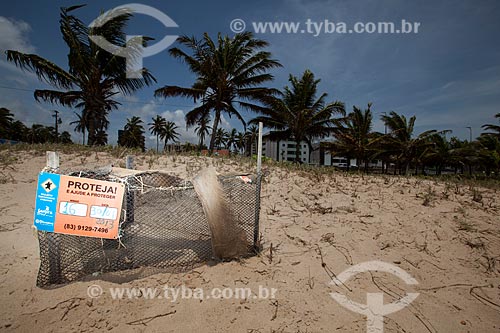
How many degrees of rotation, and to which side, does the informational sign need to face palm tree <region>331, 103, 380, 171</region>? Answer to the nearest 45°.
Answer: approximately 135° to its left

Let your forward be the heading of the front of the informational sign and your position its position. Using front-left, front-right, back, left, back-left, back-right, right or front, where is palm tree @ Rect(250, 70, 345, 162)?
back-left

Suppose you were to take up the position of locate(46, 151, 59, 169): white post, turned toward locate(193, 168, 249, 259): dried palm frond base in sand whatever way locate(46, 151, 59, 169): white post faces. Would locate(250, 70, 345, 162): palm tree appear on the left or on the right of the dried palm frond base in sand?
left

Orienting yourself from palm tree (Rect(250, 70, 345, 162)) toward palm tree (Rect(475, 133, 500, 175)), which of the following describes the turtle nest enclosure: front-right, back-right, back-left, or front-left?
back-right

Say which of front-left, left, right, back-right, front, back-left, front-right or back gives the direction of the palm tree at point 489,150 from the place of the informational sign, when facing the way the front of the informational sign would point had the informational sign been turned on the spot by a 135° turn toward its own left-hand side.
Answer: front-right

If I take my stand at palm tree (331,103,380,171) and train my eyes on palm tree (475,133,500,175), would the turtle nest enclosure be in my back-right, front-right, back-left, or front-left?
back-right

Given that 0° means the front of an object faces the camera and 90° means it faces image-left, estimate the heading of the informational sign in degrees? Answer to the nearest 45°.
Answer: approximately 0°

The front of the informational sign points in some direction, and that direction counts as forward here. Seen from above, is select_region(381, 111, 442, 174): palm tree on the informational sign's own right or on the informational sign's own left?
on the informational sign's own left

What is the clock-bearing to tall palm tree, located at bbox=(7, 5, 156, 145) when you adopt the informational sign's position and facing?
The tall palm tree is roughly at 6 o'clock from the informational sign.
